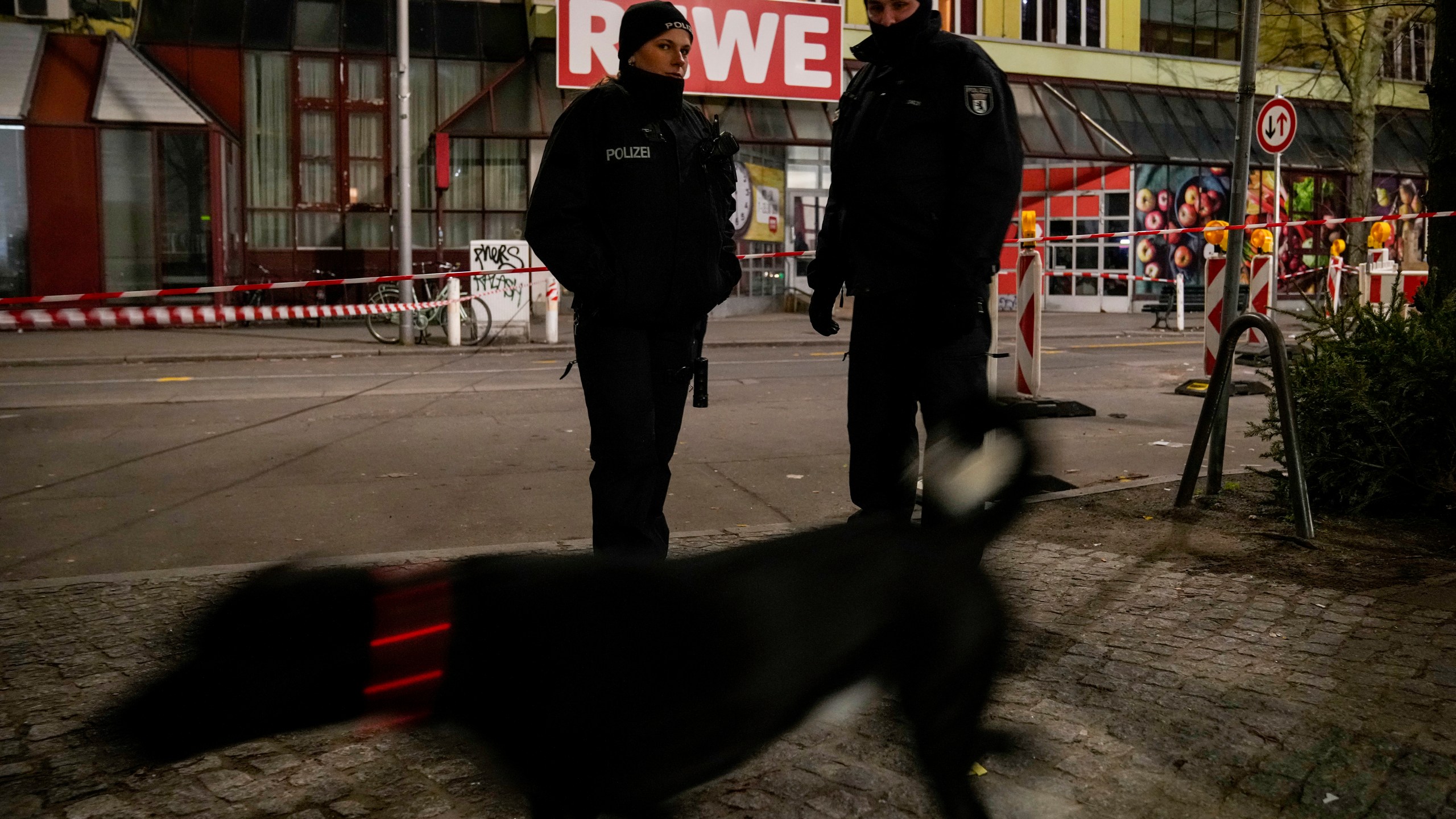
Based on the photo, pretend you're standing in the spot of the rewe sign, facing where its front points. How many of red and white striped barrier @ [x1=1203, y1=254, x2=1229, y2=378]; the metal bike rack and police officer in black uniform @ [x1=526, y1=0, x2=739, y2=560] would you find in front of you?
3

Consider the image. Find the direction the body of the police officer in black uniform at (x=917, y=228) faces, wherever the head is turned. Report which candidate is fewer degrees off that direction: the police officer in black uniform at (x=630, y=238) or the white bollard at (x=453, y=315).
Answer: the police officer in black uniform

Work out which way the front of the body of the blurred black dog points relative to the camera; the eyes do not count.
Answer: to the viewer's left

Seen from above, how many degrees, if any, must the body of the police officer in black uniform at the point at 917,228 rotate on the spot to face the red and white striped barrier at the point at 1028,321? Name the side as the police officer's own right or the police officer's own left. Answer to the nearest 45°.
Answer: approximately 135° to the police officer's own right

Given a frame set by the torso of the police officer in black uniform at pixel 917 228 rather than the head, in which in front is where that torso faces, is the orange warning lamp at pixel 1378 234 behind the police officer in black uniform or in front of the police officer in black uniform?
behind

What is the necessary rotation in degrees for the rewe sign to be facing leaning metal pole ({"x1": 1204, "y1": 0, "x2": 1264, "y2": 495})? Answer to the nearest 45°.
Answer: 0° — it already faces it

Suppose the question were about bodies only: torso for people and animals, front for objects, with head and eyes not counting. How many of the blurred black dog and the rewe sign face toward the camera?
1

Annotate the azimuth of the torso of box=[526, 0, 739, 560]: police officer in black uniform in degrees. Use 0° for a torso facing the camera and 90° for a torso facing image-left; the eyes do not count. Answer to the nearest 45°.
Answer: approximately 315°

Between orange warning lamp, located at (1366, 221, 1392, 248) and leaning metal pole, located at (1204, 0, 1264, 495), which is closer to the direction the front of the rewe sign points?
the leaning metal pole

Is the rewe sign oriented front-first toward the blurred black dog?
yes

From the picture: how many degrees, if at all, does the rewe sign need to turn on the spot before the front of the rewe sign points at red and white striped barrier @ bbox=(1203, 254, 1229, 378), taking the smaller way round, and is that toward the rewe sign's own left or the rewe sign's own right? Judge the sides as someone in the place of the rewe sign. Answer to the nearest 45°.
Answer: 0° — it already faces it

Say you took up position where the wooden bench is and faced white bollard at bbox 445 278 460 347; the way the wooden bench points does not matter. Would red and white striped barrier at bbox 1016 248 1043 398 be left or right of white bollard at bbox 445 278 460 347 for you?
left
